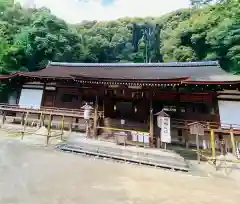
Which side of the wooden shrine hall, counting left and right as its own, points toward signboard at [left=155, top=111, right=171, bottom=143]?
front

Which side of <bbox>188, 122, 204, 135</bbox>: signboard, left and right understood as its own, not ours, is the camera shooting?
front

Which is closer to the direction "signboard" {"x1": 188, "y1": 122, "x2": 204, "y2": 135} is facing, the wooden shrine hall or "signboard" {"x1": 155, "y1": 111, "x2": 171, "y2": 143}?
the signboard

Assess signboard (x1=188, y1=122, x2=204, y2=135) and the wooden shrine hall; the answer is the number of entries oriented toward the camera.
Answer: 2
